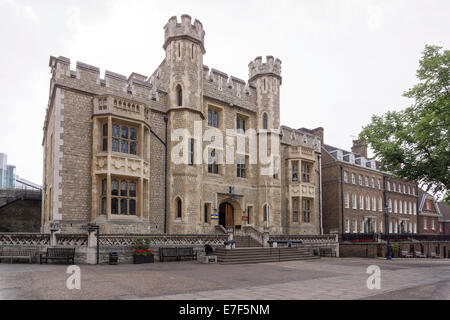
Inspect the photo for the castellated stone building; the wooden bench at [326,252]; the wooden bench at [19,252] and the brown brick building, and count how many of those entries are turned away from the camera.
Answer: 0

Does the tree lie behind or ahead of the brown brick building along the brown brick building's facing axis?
ahead

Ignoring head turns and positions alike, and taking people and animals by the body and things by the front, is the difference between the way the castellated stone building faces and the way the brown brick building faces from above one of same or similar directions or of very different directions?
same or similar directions

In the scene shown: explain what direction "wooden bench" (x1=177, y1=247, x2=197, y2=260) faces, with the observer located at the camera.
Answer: facing the viewer and to the right of the viewer

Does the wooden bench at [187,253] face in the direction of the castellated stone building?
no

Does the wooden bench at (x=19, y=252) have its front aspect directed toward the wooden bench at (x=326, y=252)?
no

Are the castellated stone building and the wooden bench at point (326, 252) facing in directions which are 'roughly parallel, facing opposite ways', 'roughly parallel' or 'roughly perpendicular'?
roughly parallel

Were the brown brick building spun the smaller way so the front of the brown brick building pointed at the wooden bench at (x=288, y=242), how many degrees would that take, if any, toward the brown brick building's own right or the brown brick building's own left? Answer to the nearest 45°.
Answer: approximately 45° to the brown brick building's own right

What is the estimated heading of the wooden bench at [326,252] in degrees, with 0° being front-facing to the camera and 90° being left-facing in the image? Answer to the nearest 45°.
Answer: approximately 315°

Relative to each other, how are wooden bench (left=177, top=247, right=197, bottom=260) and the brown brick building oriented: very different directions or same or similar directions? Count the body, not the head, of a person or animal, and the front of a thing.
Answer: same or similar directions

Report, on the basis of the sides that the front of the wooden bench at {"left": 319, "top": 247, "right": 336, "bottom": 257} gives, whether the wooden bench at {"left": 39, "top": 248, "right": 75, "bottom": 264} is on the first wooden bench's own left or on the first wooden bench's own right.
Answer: on the first wooden bench's own right

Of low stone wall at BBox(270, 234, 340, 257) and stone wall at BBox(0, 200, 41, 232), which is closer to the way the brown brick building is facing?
the low stone wall

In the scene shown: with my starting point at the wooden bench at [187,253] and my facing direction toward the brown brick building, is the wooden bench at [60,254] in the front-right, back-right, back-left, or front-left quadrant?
back-left

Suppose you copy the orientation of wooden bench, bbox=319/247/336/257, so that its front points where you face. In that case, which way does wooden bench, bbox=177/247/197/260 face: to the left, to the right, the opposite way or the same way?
the same way

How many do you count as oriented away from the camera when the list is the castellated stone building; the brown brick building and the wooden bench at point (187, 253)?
0

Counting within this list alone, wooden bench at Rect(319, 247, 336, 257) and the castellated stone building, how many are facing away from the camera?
0

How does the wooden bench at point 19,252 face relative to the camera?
toward the camera

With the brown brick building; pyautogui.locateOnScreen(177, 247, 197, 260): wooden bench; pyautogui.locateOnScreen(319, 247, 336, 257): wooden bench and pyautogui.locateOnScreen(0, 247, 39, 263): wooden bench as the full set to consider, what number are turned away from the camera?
0

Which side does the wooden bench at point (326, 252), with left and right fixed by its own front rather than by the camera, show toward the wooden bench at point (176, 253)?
right
